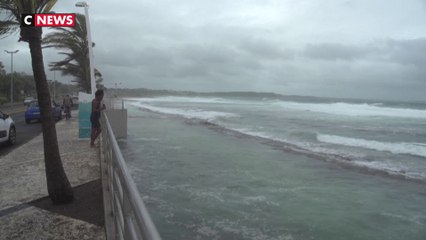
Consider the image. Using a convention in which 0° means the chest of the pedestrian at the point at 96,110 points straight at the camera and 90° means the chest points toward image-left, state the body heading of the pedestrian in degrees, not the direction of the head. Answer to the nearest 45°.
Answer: approximately 270°

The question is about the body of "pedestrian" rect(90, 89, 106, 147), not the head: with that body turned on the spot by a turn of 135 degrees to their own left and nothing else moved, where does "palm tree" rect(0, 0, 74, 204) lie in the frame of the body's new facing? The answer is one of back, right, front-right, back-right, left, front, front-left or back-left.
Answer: back-left

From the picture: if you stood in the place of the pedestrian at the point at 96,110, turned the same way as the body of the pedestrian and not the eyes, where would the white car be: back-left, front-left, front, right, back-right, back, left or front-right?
back-left
